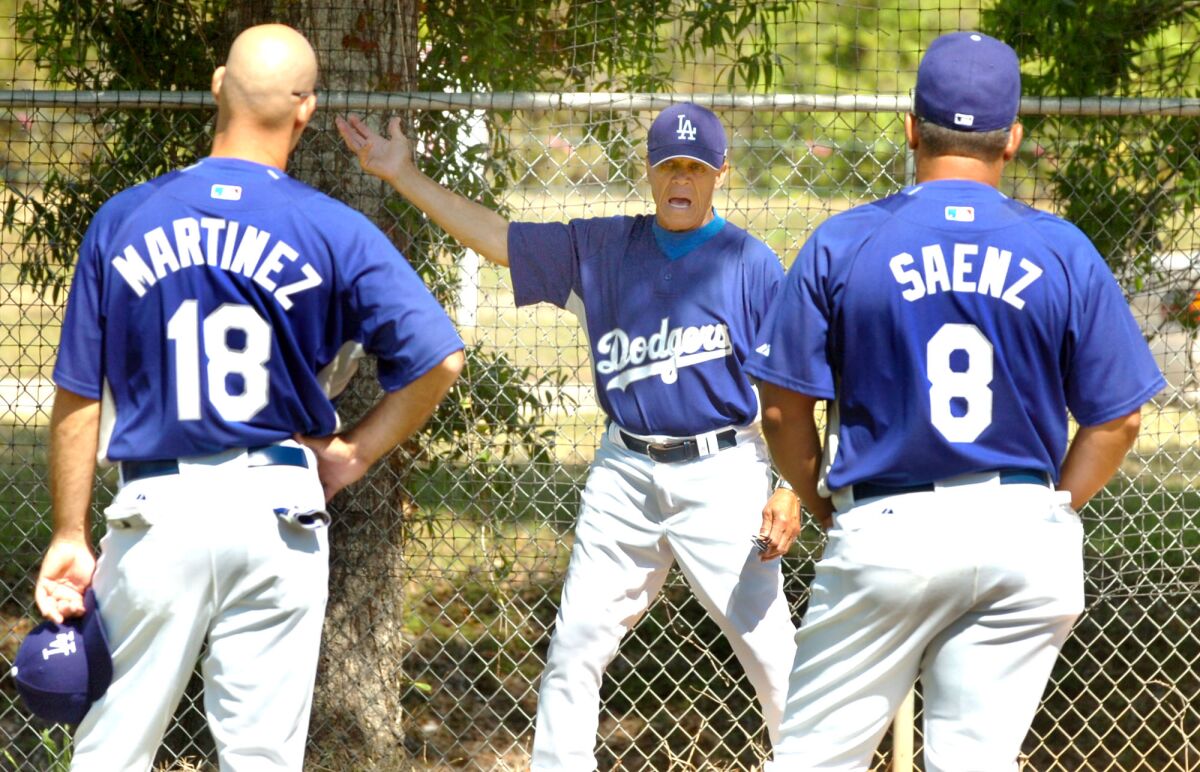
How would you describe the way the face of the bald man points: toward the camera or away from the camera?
away from the camera

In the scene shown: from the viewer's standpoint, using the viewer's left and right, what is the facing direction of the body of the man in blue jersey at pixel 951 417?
facing away from the viewer

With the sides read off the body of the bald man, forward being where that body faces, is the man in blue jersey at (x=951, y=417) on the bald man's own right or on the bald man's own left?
on the bald man's own right

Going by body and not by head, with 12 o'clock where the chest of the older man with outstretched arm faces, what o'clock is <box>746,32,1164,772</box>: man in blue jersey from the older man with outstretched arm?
The man in blue jersey is roughly at 11 o'clock from the older man with outstretched arm.

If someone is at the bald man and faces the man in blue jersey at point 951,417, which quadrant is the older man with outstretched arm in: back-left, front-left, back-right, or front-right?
front-left

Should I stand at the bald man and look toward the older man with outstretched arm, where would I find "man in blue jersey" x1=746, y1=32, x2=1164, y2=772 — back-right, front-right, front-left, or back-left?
front-right

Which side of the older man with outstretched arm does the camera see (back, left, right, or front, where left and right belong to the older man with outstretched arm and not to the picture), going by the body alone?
front

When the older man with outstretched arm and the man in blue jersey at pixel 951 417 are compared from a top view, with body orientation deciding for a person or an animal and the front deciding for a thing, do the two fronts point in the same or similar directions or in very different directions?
very different directions

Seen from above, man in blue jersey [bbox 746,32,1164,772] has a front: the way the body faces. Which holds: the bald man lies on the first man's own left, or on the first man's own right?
on the first man's own left

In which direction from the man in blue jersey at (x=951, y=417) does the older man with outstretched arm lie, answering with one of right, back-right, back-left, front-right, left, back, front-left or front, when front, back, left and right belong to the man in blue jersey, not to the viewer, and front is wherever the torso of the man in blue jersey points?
front-left

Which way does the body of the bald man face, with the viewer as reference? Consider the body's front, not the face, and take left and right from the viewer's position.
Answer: facing away from the viewer

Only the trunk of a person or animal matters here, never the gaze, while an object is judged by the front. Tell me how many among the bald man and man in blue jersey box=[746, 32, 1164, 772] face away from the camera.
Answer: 2

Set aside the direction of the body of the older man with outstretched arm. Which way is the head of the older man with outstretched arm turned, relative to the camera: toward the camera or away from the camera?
toward the camera

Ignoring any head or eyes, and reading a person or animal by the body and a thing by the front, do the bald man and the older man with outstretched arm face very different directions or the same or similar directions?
very different directions

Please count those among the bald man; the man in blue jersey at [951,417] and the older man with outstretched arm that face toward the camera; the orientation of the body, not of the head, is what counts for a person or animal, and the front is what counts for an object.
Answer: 1

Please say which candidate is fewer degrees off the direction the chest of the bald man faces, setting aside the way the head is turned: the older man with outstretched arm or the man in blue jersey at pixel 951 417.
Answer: the older man with outstretched arm

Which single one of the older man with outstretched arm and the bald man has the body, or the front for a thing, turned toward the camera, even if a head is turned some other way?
the older man with outstretched arm

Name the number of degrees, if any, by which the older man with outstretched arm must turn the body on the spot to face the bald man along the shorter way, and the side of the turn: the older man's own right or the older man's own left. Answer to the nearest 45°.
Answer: approximately 45° to the older man's own right
